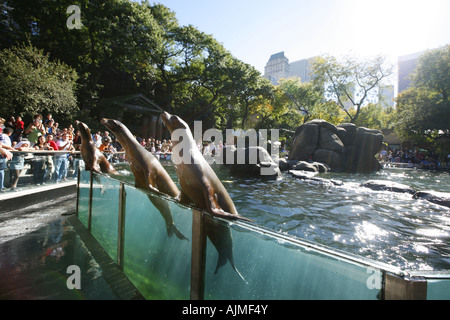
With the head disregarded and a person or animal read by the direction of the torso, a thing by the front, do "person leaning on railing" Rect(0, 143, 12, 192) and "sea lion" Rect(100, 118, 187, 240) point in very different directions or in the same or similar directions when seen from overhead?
very different directions

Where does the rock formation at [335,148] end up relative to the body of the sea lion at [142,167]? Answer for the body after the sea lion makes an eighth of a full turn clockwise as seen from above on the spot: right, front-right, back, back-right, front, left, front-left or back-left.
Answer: right

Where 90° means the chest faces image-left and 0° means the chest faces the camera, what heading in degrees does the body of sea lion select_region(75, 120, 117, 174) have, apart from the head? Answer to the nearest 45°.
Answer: approximately 90°

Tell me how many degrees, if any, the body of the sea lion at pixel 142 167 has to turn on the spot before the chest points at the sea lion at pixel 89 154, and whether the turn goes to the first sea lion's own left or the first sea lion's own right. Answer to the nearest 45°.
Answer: approximately 45° to the first sea lion's own right

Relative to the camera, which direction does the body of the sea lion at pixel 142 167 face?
to the viewer's left

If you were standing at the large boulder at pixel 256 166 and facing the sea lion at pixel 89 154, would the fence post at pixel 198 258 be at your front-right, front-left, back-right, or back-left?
front-left

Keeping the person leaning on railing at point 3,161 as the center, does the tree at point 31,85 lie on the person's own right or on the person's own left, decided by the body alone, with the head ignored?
on the person's own left

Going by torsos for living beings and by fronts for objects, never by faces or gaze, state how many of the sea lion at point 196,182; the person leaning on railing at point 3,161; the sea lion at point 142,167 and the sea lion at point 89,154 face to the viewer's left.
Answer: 3

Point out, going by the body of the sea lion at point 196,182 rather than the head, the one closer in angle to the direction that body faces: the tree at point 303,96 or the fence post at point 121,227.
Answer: the fence post

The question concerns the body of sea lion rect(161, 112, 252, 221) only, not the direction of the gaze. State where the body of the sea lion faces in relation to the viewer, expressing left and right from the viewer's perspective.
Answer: facing to the left of the viewer

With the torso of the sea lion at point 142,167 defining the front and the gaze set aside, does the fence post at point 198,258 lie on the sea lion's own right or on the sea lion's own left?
on the sea lion's own left

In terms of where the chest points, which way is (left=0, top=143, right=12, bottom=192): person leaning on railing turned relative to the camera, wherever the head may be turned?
to the viewer's right

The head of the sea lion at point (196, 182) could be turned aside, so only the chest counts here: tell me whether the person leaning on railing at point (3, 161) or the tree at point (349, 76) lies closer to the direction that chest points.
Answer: the person leaning on railing

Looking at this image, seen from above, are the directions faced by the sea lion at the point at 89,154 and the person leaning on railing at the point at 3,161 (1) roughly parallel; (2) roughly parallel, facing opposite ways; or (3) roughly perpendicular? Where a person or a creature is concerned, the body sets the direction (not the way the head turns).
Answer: roughly parallel, facing opposite ways

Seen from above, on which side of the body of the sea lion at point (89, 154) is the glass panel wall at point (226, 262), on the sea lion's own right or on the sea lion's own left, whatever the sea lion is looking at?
on the sea lion's own left

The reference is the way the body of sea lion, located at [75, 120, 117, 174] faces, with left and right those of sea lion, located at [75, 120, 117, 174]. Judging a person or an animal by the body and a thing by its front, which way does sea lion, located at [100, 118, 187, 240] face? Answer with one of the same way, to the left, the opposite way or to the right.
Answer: the same way
